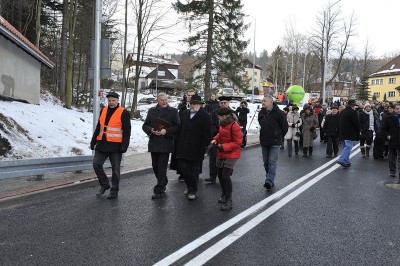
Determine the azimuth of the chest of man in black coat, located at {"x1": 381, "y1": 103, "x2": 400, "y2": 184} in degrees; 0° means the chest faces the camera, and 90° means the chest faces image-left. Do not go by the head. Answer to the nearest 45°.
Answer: approximately 0°

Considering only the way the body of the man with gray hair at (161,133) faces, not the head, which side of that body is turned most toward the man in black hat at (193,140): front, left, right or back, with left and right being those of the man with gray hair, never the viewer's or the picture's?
left

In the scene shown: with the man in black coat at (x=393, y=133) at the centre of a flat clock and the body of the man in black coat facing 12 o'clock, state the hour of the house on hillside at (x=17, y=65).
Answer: The house on hillside is roughly at 3 o'clock from the man in black coat.

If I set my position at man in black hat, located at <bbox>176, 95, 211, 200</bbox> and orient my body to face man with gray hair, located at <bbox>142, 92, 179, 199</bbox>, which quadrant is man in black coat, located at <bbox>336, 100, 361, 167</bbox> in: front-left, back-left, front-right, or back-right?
back-right

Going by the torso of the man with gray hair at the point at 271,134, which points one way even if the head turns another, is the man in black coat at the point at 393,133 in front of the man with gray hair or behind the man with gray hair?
behind

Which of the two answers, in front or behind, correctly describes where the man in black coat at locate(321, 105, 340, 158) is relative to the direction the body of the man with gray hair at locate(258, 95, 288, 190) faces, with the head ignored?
behind

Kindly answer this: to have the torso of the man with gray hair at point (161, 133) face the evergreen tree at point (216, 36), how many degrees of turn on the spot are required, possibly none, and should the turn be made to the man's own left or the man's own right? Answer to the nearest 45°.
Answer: approximately 180°

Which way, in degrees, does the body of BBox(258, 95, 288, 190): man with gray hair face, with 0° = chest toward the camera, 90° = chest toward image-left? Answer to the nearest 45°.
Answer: approximately 45°

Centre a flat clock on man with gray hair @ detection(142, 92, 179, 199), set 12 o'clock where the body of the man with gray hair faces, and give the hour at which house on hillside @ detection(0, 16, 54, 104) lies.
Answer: The house on hillside is roughly at 5 o'clock from the man with gray hair.

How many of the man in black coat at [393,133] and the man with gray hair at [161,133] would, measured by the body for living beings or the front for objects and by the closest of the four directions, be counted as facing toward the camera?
2

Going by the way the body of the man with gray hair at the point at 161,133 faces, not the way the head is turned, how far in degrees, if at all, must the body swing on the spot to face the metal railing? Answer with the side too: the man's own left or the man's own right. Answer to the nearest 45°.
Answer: approximately 135° to the man's own right
